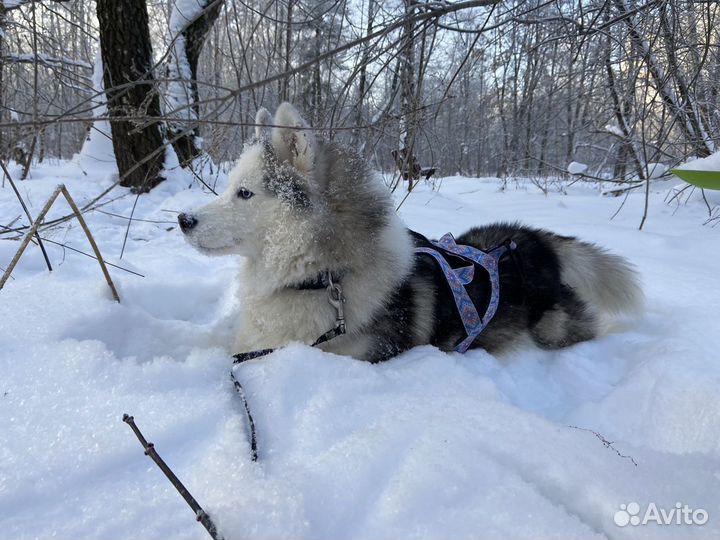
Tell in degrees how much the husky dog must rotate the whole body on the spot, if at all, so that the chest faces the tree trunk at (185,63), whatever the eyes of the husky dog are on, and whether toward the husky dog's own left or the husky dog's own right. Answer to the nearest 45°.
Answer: approximately 45° to the husky dog's own right

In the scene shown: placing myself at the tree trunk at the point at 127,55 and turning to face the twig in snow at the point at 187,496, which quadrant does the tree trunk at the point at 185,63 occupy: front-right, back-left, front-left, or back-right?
back-left

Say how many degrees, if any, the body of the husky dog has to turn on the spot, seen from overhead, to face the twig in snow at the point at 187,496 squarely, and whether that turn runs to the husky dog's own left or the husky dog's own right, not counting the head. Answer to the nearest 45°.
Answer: approximately 90° to the husky dog's own left

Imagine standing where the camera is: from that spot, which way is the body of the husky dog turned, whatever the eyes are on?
to the viewer's left

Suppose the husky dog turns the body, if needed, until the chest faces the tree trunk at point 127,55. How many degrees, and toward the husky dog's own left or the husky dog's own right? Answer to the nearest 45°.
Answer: approximately 45° to the husky dog's own right
